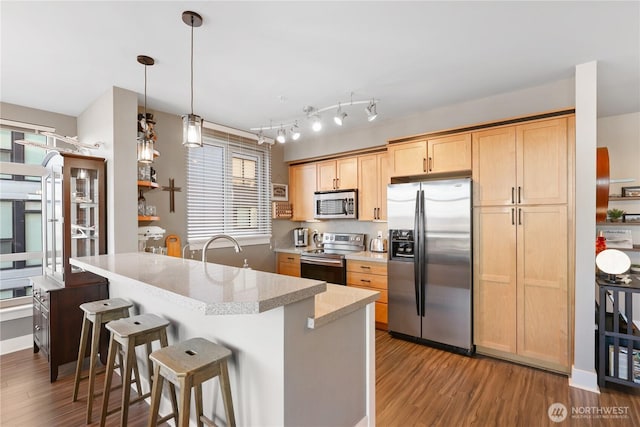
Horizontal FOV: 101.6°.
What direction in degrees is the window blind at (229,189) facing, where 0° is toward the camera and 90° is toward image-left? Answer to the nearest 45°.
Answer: approximately 315°

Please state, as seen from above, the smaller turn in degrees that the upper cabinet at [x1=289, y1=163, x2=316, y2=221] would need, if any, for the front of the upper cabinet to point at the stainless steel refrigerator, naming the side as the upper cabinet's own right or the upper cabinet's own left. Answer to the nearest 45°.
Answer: approximately 90° to the upper cabinet's own left

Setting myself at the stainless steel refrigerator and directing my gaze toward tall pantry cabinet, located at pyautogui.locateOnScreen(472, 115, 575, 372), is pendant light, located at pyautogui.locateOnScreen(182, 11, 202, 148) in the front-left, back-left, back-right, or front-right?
back-right

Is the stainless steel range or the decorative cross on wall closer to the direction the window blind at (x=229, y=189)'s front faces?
the stainless steel range

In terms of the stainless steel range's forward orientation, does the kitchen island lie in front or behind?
in front

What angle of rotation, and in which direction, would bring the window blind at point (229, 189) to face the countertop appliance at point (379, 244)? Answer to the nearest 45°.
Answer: approximately 45° to its left

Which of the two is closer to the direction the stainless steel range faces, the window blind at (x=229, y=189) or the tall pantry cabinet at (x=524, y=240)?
the window blind

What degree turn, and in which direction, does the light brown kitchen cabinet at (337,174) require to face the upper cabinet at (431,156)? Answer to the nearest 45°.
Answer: approximately 90° to its left

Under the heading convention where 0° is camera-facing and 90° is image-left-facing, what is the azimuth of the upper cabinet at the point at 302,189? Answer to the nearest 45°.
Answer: approximately 45°

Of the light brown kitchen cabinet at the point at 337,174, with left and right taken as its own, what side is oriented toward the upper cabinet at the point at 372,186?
left
